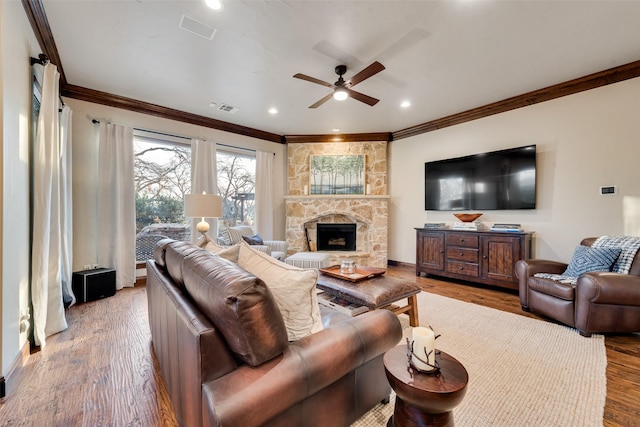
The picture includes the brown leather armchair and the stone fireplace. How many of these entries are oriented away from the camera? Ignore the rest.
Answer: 0

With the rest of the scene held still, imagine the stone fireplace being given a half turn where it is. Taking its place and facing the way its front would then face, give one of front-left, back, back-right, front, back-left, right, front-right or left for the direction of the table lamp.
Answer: back-left

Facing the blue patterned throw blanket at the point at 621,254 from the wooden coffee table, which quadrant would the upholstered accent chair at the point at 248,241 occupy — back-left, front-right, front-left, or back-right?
back-left

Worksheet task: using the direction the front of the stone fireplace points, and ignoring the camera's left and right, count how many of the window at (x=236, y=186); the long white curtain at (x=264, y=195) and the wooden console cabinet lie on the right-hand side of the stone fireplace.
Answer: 2

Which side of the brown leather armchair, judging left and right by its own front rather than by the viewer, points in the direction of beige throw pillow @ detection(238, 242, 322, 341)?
front

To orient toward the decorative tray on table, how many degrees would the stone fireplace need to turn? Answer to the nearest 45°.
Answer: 0° — it already faces it

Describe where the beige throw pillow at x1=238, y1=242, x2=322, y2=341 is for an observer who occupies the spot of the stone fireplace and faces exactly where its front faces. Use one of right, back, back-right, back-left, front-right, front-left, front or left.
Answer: front

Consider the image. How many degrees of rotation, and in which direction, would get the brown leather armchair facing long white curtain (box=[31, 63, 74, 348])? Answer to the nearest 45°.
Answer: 0° — it already faces it

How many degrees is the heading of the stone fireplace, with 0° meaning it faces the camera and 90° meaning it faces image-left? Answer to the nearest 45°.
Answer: approximately 0°

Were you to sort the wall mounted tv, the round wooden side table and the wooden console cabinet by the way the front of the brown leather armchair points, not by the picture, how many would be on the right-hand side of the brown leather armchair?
2

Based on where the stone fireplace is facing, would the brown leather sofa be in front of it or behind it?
in front

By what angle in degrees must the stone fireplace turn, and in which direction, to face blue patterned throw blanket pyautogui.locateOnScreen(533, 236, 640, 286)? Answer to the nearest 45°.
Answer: approximately 45° to its left

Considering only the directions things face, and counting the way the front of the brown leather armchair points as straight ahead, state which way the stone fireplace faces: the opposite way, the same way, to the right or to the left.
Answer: to the left

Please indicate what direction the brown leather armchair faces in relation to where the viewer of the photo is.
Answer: facing the viewer and to the left of the viewer

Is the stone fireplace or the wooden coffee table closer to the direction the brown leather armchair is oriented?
the wooden coffee table

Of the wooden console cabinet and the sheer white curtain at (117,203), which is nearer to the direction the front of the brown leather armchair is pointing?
the sheer white curtain
